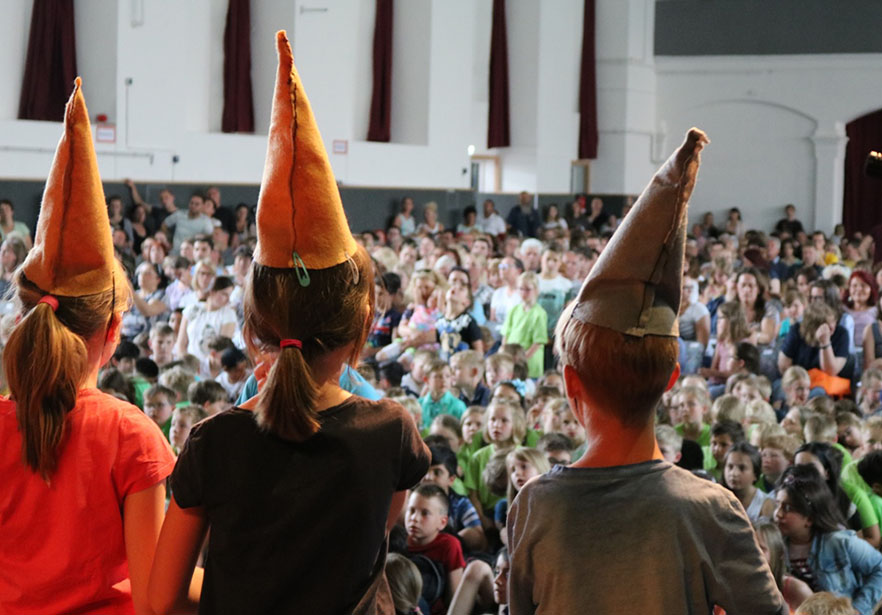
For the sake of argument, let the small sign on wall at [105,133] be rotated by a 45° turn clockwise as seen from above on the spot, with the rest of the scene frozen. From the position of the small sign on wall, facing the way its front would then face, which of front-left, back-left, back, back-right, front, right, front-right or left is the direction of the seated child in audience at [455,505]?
front-left

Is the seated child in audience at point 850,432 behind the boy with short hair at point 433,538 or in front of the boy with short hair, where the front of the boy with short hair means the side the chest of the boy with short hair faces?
behind

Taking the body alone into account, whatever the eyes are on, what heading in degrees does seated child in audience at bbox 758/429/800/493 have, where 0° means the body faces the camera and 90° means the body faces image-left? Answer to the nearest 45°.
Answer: approximately 45°

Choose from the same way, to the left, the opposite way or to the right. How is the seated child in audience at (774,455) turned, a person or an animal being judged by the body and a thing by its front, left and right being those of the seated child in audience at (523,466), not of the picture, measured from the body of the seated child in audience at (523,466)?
the same way

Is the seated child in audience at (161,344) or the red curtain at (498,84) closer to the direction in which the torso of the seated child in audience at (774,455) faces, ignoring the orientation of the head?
the seated child in audience

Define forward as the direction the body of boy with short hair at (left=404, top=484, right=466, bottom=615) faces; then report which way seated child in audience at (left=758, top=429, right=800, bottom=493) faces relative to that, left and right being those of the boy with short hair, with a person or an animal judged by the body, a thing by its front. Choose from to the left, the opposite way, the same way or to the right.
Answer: the same way

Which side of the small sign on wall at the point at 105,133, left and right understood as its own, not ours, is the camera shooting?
front

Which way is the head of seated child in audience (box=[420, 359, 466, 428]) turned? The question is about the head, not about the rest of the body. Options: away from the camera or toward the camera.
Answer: toward the camera

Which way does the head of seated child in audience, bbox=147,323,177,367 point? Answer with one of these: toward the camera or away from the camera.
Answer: toward the camera

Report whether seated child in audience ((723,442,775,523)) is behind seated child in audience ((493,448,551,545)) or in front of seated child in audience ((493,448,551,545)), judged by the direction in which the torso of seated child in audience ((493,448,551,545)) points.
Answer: behind

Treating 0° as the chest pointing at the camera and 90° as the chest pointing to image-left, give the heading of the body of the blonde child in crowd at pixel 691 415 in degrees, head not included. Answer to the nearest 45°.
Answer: approximately 45°

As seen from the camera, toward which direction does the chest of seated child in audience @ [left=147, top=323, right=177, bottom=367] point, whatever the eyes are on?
toward the camera

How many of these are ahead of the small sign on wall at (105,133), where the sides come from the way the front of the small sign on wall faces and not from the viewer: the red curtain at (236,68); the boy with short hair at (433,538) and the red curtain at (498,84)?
1

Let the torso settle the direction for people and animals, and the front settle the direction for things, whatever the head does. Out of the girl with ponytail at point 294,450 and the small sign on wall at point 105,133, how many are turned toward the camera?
1

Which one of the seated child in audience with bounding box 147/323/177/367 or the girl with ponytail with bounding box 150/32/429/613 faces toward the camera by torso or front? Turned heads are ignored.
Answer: the seated child in audience

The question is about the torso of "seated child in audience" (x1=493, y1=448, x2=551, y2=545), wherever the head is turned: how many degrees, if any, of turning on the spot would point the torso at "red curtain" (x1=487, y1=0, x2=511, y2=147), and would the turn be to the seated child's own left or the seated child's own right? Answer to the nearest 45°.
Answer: approximately 135° to the seated child's own right

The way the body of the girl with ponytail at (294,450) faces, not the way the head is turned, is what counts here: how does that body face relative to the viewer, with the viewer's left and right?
facing away from the viewer

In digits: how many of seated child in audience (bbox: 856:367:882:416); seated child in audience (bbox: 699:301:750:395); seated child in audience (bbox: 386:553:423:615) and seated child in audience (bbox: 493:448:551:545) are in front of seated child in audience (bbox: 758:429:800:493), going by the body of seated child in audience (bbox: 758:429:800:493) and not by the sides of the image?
2

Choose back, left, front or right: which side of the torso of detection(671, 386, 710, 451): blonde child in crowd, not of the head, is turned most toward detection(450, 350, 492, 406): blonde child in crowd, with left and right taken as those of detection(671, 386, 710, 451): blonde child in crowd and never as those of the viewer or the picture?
right

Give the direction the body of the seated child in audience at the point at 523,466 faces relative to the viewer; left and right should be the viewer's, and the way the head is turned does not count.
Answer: facing the viewer and to the left of the viewer

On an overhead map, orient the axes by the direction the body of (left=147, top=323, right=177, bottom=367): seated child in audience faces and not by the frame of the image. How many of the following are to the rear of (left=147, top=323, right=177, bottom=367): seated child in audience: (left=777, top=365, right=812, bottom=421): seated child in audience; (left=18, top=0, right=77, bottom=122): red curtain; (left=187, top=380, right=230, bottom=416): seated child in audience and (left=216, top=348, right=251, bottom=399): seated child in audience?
1

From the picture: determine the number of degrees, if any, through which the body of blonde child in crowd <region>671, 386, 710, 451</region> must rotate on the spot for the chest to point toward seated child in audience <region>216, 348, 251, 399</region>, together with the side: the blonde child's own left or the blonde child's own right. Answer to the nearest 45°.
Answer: approximately 45° to the blonde child's own right
